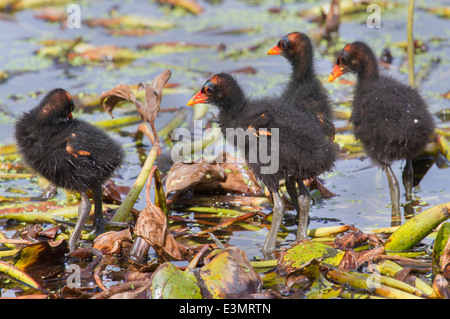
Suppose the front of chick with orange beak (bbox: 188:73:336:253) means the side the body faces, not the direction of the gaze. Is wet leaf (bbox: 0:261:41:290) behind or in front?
in front

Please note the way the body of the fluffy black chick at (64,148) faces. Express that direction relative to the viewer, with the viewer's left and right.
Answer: facing to the left of the viewer

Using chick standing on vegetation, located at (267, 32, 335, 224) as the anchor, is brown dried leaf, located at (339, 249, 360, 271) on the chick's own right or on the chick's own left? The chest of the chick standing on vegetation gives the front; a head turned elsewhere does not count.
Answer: on the chick's own left

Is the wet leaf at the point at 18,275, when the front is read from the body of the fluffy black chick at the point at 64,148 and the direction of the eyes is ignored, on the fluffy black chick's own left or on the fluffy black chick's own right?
on the fluffy black chick's own left

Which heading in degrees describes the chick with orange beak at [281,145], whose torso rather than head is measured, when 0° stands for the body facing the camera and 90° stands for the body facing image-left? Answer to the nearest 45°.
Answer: approximately 90°

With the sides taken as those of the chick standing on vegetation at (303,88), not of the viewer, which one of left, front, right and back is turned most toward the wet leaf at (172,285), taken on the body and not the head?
left

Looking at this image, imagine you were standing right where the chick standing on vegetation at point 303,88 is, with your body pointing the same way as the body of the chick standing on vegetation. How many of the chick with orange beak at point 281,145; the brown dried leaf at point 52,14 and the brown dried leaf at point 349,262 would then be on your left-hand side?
2

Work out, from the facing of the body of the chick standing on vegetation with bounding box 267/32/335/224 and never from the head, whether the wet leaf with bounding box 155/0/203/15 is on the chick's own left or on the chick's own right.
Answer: on the chick's own right

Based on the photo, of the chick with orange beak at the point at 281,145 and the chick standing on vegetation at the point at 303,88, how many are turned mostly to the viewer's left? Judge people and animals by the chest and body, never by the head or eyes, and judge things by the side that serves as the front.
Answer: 2

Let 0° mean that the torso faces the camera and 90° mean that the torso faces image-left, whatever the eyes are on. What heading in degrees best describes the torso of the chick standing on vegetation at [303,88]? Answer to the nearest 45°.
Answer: approximately 90°
